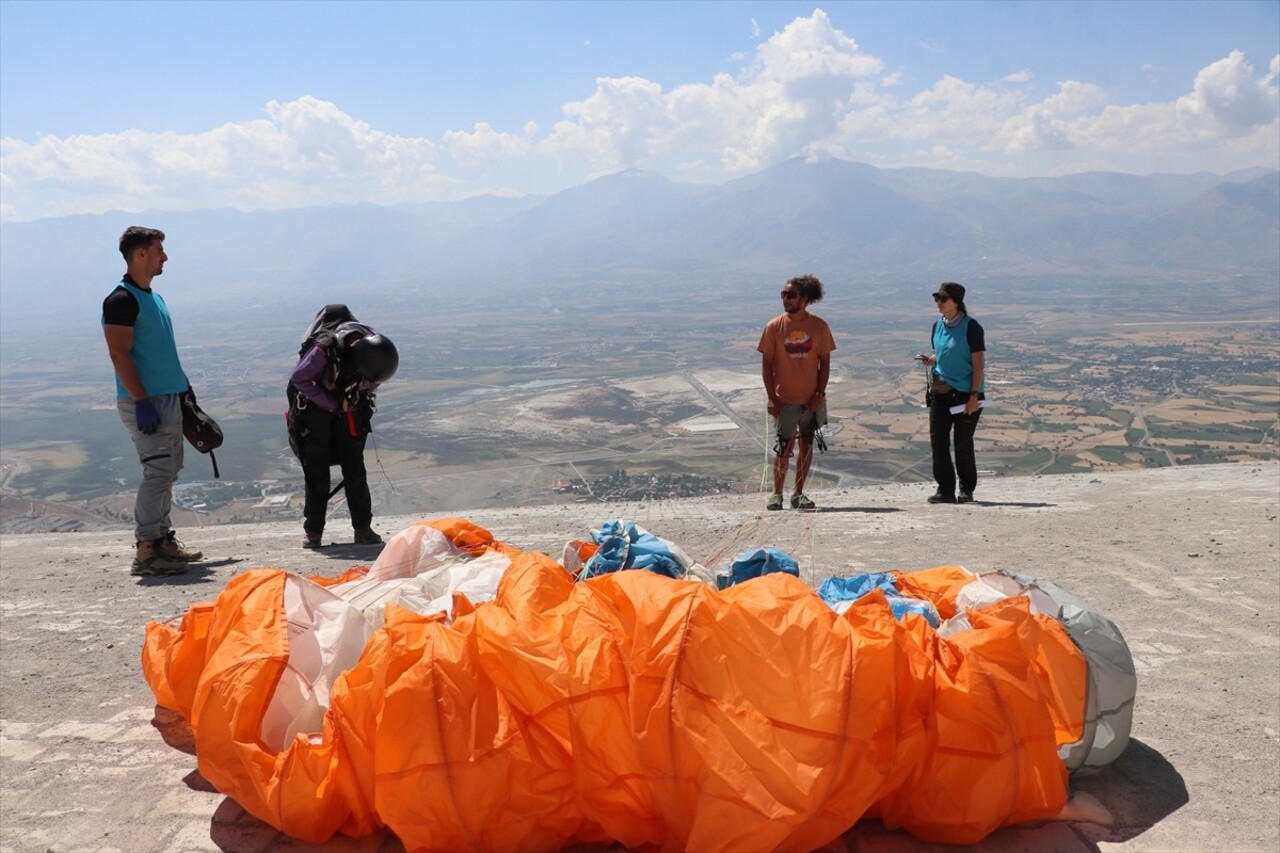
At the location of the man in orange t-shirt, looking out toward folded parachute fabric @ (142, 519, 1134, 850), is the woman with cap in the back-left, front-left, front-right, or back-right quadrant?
back-left

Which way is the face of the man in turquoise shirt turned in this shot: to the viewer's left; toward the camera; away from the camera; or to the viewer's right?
to the viewer's right

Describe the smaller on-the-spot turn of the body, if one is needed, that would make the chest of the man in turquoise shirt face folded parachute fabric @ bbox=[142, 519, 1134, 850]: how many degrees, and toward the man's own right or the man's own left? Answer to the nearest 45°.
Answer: approximately 90° to the man's own right

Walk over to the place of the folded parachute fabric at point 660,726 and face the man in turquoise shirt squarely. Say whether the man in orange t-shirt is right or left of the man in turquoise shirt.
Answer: right

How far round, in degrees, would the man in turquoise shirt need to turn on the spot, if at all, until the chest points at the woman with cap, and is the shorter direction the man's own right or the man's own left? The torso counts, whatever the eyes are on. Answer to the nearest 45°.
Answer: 0° — they already face them

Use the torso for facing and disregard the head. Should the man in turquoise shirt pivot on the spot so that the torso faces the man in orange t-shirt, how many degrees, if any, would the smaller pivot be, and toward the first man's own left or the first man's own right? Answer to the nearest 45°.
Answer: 0° — they already face them

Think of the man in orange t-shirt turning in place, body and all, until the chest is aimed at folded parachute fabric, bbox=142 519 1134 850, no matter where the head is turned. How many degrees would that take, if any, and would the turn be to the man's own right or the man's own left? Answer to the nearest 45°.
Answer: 0° — they already face it

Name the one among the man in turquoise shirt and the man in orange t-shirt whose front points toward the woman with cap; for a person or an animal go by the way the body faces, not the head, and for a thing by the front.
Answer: the man in turquoise shirt

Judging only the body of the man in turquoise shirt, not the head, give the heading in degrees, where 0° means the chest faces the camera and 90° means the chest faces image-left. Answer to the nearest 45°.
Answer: approximately 270°

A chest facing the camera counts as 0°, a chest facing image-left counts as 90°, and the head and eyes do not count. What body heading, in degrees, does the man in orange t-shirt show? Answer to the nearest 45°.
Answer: approximately 0°

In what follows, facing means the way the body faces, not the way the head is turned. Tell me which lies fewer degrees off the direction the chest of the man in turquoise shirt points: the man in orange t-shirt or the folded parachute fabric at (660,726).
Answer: the man in orange t-shirt
